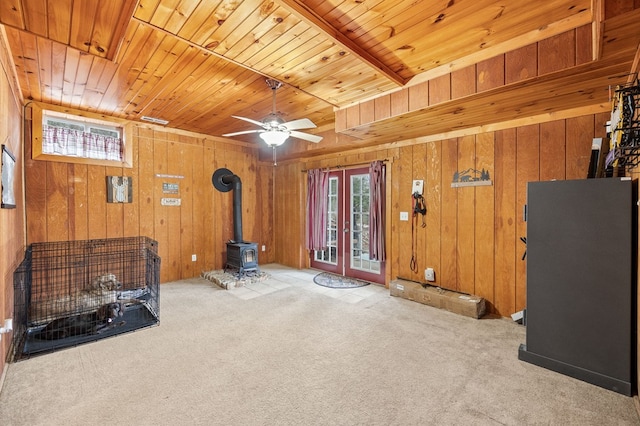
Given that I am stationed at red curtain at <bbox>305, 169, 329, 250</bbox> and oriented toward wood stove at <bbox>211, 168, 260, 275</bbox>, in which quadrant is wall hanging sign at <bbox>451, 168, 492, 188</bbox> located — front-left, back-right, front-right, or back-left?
back-left

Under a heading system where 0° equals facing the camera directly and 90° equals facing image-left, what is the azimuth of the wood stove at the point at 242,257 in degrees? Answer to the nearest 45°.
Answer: approximately 315°

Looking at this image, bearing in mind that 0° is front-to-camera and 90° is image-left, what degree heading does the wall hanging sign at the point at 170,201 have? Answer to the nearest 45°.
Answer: approximately 0°

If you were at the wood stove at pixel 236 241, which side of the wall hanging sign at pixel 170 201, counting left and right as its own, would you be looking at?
left

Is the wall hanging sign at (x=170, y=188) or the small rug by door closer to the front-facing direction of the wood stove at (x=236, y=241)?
the small rug by door

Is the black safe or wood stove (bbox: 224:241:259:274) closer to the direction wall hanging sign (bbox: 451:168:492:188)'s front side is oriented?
the black safe

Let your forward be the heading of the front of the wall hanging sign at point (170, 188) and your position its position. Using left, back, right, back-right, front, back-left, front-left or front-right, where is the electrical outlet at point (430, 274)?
front-left

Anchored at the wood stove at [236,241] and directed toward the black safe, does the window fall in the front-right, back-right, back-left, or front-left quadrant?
back-right

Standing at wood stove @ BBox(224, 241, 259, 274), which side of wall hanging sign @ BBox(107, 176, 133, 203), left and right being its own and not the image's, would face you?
left

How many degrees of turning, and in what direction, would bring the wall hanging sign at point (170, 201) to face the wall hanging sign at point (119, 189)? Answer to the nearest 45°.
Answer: approximately 90° to its right

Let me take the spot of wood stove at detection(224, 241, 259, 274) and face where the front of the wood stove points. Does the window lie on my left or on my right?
on my right

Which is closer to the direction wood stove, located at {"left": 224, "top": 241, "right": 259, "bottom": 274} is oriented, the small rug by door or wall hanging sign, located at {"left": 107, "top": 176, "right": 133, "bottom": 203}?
the small rug by door

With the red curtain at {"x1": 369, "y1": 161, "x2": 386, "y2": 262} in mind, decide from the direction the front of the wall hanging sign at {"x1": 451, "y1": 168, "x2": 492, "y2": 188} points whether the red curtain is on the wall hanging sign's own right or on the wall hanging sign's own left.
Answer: on the wall hanging sign's own right
